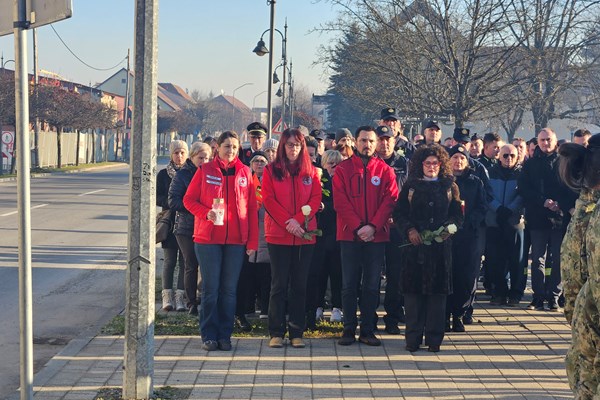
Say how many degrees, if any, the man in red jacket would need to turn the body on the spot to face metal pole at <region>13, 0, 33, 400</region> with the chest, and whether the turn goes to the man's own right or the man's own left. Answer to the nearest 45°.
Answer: approximately 45° to the man's own right

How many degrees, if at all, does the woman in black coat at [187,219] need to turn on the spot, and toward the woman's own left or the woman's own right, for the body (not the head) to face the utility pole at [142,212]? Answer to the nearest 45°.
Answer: approximately 45° to the woman's own right

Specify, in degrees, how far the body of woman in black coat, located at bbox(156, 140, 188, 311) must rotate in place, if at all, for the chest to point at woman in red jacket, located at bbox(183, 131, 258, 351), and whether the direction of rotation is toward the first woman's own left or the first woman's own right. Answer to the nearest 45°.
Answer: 0° — they already face them

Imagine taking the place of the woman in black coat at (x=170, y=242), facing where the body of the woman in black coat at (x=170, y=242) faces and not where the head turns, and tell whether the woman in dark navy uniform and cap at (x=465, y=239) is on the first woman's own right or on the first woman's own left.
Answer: on the first woman's own left

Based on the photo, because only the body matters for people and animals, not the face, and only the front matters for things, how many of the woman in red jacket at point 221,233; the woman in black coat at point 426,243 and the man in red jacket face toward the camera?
3
